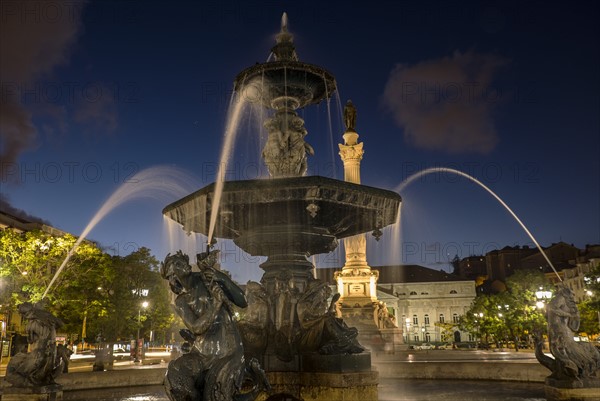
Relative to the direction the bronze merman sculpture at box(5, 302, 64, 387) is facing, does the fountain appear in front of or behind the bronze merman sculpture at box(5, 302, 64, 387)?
behind

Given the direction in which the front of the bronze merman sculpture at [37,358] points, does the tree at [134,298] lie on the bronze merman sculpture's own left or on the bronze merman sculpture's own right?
on the bronze merman sculpture's own right

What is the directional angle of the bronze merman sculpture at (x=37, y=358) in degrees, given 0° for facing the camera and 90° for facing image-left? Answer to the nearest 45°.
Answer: approximately 90°

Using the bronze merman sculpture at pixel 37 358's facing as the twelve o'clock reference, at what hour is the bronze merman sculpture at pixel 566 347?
the bronze merman sculpture at pixel 566 347 is roughly at 7 o'clock from the bronze merman sculpture at pixel 37 358.

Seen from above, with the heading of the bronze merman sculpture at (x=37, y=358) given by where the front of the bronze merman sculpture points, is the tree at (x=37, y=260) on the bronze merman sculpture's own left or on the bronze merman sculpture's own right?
on the bronze merman sculpture's own right

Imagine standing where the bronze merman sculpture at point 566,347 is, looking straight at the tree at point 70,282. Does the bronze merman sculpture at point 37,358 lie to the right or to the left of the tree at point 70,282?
left

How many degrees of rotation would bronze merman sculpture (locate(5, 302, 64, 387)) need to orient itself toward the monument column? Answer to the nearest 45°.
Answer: approximately 135° to its right
